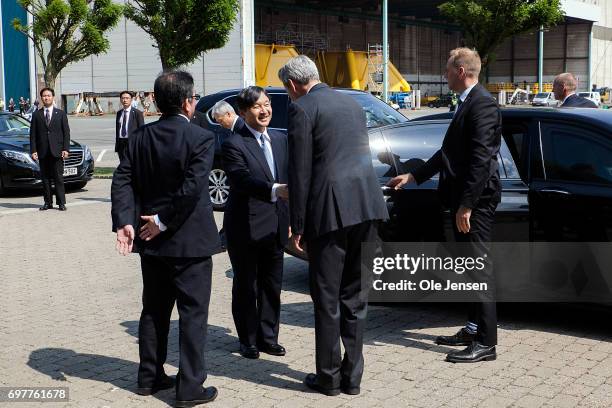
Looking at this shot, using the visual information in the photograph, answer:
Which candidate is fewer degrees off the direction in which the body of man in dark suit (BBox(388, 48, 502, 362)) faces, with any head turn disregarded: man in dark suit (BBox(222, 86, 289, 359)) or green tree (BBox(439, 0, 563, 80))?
the man in dark suit

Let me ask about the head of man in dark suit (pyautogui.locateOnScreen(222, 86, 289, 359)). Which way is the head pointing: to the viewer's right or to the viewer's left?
to the viewer's right

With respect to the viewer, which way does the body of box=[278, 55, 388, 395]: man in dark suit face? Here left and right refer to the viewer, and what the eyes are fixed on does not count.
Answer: facing away from the viewer and to the left of the viewer

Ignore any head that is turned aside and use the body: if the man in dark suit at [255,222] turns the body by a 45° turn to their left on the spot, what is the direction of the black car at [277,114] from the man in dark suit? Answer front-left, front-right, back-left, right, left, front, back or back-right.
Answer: left

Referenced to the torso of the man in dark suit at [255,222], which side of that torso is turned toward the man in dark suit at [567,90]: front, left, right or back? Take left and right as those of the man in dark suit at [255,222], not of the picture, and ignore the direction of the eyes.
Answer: left

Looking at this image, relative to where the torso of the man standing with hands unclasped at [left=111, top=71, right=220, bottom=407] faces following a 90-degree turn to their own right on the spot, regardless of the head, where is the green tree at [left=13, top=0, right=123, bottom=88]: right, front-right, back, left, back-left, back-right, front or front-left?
back-left

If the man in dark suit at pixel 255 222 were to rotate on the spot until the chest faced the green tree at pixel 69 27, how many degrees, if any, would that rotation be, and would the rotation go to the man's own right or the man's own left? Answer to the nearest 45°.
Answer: approximately 135° to the man's own left

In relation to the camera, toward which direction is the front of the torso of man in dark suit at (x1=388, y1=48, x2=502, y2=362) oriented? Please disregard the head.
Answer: to the viewer's left

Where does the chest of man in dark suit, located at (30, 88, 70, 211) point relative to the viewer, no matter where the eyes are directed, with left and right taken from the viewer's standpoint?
facing the viewer

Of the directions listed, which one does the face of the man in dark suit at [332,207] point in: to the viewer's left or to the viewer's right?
to the viewer's left

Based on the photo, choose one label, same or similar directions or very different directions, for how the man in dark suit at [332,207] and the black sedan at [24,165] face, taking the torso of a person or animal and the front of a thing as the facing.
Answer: very different directions

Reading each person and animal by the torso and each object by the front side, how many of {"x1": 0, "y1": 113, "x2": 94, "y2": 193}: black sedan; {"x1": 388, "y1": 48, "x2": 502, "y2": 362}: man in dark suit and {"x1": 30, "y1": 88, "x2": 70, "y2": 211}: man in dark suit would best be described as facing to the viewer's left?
1

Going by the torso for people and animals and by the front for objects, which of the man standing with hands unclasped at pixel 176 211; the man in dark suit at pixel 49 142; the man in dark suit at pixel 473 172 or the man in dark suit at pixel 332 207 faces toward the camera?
the man in dark suit at pixel 49 142

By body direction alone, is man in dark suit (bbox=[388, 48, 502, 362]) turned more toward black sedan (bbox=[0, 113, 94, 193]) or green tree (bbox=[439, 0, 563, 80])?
the black sedan

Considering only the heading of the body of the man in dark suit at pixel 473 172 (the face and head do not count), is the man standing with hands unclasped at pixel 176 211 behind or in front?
in front

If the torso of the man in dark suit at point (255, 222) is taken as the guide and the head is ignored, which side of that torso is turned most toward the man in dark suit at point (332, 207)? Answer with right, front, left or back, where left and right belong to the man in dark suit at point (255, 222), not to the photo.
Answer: front

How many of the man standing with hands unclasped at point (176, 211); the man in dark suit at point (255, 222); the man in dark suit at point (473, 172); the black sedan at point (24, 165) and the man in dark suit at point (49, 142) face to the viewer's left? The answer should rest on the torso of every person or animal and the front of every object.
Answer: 1

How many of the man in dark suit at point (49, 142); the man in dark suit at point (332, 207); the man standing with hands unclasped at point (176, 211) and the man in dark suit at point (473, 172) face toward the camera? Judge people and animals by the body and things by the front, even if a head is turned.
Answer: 1

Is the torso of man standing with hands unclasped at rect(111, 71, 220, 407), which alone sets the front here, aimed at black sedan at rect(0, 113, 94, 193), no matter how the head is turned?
no
